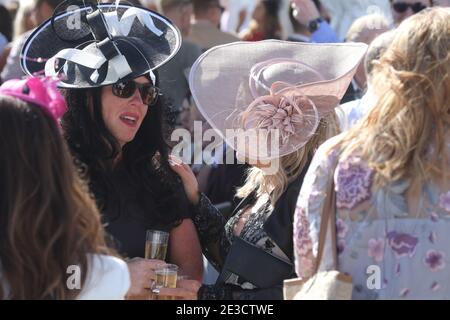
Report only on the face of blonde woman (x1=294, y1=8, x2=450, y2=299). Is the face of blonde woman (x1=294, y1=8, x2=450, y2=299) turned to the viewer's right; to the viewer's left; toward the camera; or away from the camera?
away from the camera

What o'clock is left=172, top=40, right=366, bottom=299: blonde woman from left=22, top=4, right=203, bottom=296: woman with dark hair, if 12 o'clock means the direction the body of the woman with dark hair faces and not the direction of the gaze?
The blonde woman is roughly at 11 o'clock from the woman with dark hair.

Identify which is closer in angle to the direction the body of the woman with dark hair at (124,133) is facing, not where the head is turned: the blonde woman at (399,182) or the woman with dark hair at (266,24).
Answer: the blonde woman

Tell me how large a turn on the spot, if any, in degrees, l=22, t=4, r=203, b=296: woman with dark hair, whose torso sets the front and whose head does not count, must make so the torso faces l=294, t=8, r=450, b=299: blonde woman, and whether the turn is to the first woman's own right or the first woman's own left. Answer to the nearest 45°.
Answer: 0° — they already face them

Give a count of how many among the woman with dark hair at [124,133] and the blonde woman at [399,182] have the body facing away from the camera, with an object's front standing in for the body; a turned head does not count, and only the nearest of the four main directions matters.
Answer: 1

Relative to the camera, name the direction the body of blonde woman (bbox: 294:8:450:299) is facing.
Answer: away from the camera

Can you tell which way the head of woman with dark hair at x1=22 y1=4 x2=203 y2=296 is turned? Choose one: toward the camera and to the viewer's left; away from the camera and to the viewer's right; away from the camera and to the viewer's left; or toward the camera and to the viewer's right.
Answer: toward the camera and to the viewer's right

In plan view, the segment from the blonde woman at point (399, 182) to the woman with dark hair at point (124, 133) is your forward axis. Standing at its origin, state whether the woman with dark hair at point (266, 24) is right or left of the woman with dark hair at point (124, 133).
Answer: right

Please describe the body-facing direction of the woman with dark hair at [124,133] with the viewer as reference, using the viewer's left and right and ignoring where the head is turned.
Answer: facing the viewer and to the right of the viewer

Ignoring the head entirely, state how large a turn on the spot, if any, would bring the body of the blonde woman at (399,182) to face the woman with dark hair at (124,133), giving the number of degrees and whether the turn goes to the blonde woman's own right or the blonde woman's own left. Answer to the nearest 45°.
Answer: approximately 45° to the blonde woman's own left

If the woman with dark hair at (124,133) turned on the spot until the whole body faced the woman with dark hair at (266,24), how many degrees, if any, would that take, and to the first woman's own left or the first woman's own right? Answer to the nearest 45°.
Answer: approximately 135° to the first woman's own left

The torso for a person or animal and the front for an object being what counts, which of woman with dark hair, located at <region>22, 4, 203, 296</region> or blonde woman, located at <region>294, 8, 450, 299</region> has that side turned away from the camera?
the blonde woman
